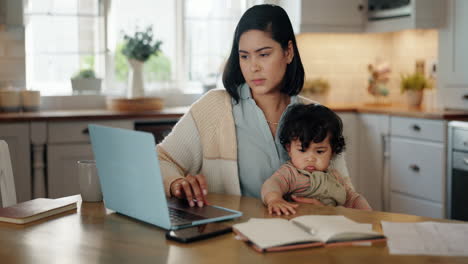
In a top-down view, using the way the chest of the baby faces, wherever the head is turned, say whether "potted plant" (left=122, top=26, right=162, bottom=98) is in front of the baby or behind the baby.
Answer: behind

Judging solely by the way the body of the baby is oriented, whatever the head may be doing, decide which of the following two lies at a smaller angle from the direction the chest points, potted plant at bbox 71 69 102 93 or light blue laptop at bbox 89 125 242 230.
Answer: the light blue laptop

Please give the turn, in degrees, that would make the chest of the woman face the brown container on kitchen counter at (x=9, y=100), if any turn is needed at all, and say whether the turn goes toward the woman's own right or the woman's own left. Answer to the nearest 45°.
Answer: approximately 135° to the woman's own right

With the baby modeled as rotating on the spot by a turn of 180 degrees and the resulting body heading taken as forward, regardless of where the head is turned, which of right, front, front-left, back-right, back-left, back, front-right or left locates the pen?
back

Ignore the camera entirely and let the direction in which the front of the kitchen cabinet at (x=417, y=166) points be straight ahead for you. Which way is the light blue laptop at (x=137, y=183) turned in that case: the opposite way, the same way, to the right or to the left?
the opposite way

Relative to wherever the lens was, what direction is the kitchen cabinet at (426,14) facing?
facing the viewer and to the left of the viewer

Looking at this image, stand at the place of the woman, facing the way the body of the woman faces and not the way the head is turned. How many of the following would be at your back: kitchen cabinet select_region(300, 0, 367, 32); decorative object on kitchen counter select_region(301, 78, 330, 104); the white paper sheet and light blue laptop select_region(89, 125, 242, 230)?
2

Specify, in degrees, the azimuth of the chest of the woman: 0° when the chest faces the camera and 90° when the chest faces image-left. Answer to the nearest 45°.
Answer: approximately 0°

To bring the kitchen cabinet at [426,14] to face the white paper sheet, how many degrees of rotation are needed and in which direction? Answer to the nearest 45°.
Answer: approximately 45° to its left

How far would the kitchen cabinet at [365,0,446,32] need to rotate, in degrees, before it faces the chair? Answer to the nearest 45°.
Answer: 0° — it already faces it

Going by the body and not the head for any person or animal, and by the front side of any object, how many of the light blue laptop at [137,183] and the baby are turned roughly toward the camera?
1

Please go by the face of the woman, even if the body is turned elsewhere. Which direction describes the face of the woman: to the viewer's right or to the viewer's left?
to the viewer's left

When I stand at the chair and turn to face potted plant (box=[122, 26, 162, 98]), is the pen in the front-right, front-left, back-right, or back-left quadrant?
back-right

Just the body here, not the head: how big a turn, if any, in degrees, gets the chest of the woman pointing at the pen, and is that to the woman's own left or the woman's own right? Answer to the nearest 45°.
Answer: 0° — they already face it

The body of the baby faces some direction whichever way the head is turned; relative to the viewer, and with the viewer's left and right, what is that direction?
facing the viewer
